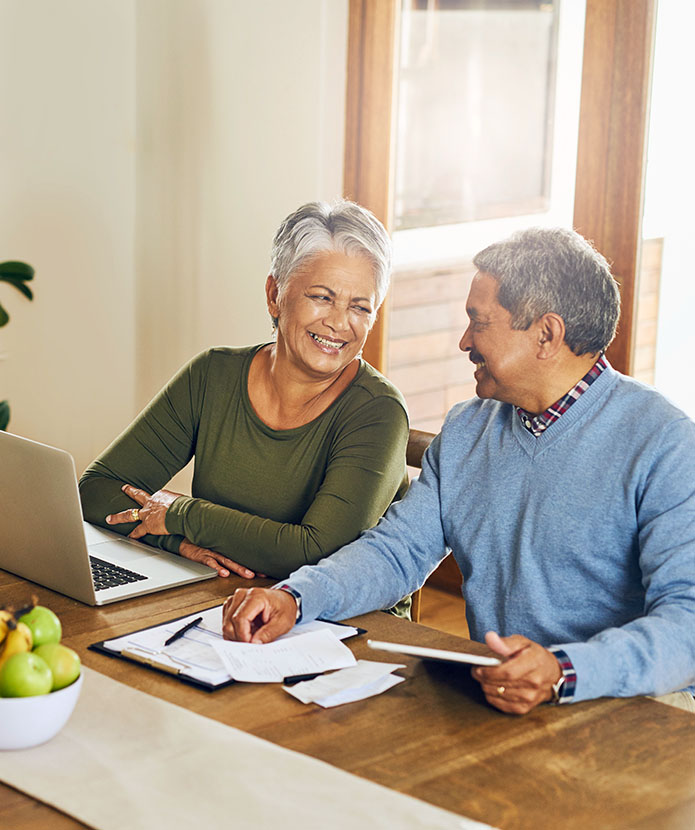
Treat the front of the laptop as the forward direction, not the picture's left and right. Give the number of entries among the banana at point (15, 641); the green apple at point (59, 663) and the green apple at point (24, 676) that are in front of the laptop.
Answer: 0

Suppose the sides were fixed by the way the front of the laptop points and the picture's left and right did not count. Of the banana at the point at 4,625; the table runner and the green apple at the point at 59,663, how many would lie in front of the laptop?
0

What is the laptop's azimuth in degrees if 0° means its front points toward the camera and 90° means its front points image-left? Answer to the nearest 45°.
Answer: approximately 225°

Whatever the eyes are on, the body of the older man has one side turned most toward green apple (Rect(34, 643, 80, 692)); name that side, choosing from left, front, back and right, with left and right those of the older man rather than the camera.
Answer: front

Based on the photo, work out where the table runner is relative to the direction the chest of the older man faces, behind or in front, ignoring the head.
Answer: in front

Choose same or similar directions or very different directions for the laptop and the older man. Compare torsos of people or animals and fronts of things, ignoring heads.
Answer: very different directions

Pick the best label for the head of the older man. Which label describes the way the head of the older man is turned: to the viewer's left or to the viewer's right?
to the viewer's left

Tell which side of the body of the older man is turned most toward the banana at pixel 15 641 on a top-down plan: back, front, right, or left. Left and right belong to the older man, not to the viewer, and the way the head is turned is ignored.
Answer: front

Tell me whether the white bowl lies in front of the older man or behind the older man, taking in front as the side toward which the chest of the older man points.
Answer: in front

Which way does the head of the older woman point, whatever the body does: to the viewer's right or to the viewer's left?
to the viewer's right

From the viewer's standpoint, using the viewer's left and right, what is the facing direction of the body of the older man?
facing the viewer and to the left of the viewer

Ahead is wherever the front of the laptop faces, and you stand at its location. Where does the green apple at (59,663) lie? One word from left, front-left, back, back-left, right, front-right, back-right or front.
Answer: back-right

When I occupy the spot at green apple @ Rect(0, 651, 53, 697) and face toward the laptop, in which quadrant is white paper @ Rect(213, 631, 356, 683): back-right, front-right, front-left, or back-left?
front-right

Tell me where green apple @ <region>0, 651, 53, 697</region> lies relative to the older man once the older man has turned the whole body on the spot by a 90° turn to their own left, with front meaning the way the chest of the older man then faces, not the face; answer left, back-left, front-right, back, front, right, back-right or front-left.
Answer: right

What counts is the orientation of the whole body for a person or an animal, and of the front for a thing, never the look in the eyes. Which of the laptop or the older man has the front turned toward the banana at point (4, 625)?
the older man
